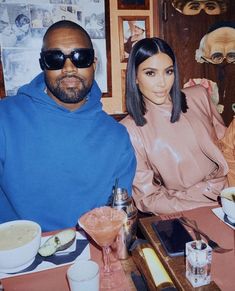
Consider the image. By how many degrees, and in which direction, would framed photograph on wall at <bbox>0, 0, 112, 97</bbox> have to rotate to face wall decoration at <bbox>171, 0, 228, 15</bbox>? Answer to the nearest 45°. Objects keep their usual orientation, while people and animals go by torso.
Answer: approximately 90° to its left

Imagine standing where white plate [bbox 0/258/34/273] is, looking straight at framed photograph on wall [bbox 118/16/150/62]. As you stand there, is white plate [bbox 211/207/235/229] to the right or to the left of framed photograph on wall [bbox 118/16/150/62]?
right

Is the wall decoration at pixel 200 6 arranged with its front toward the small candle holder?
yes

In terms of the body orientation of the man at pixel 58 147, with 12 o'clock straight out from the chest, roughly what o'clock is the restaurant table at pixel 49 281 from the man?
The restaurant table is roughly at 12 o'clock from the man.

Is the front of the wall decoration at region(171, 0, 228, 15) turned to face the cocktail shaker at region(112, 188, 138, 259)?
yes

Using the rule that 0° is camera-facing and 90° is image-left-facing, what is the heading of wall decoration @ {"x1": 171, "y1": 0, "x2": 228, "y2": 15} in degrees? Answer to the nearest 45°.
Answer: approximately 0°

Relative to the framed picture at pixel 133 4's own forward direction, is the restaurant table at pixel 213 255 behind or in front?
in front
